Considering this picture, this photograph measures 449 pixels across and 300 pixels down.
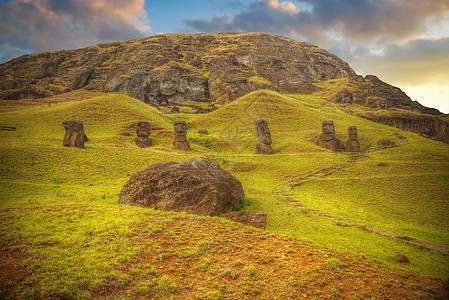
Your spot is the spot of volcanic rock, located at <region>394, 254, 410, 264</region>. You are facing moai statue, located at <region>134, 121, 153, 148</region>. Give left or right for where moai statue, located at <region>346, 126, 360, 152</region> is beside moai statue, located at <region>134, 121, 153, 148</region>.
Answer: right

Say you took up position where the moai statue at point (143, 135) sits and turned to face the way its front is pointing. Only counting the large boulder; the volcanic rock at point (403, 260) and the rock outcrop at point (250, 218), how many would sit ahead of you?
3

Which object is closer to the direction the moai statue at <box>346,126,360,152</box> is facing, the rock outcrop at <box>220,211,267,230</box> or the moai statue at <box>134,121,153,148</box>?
the rock outcrop

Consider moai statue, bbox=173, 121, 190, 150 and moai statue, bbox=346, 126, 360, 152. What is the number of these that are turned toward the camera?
2

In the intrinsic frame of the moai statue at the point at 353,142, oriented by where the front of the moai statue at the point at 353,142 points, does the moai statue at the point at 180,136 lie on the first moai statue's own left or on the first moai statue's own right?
on the first moai statue's own right

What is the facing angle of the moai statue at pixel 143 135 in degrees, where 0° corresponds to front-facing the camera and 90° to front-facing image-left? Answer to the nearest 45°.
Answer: approximately 0°

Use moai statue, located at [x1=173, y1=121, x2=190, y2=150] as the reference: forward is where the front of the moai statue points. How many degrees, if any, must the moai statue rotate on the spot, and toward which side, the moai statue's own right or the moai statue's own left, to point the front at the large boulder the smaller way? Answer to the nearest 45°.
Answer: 0° — it already faces it

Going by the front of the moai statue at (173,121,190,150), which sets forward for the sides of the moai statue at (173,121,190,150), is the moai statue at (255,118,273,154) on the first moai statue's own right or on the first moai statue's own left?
on the first moai statue's own left

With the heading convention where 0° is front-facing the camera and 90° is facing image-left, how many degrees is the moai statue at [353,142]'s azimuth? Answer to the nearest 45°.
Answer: approximately 0°
